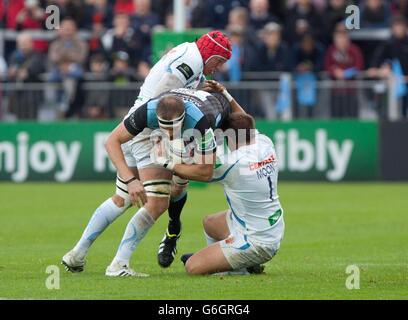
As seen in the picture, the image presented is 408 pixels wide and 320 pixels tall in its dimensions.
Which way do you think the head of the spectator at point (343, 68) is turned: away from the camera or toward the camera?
toward the camera

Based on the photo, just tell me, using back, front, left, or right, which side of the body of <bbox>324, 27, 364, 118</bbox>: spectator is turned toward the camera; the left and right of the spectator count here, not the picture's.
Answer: front

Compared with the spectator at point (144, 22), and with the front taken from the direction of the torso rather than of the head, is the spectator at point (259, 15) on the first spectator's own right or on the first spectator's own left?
on the first spectator's own left

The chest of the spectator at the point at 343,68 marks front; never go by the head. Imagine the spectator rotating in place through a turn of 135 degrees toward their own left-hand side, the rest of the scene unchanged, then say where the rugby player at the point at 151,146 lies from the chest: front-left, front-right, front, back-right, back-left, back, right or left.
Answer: back-right

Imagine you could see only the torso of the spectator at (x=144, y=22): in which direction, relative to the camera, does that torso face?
toward the camera

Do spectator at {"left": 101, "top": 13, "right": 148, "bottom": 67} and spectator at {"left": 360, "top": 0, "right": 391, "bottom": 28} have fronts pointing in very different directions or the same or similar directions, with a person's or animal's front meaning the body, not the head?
same or similar directions

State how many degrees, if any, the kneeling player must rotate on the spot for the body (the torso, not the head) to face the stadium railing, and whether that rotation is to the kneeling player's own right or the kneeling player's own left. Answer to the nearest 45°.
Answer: approximately 45° to the kneeling player's own right

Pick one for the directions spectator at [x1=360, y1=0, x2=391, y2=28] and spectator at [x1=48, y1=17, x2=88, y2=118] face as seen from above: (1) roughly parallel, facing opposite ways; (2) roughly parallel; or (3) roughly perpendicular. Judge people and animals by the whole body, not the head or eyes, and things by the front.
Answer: roughly parallel

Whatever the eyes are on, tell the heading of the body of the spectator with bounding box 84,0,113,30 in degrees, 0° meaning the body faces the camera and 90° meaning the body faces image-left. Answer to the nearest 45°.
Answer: approximately 0°

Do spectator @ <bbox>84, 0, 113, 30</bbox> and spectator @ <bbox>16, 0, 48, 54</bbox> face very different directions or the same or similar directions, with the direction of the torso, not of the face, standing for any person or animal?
same or similar directions

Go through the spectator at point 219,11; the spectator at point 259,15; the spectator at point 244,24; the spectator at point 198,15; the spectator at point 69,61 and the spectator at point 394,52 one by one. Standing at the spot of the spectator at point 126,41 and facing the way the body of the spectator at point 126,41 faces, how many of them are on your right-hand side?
1

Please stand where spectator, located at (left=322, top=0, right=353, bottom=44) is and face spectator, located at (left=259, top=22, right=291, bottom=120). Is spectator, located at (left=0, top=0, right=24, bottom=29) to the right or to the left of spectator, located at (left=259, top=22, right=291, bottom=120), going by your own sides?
right
